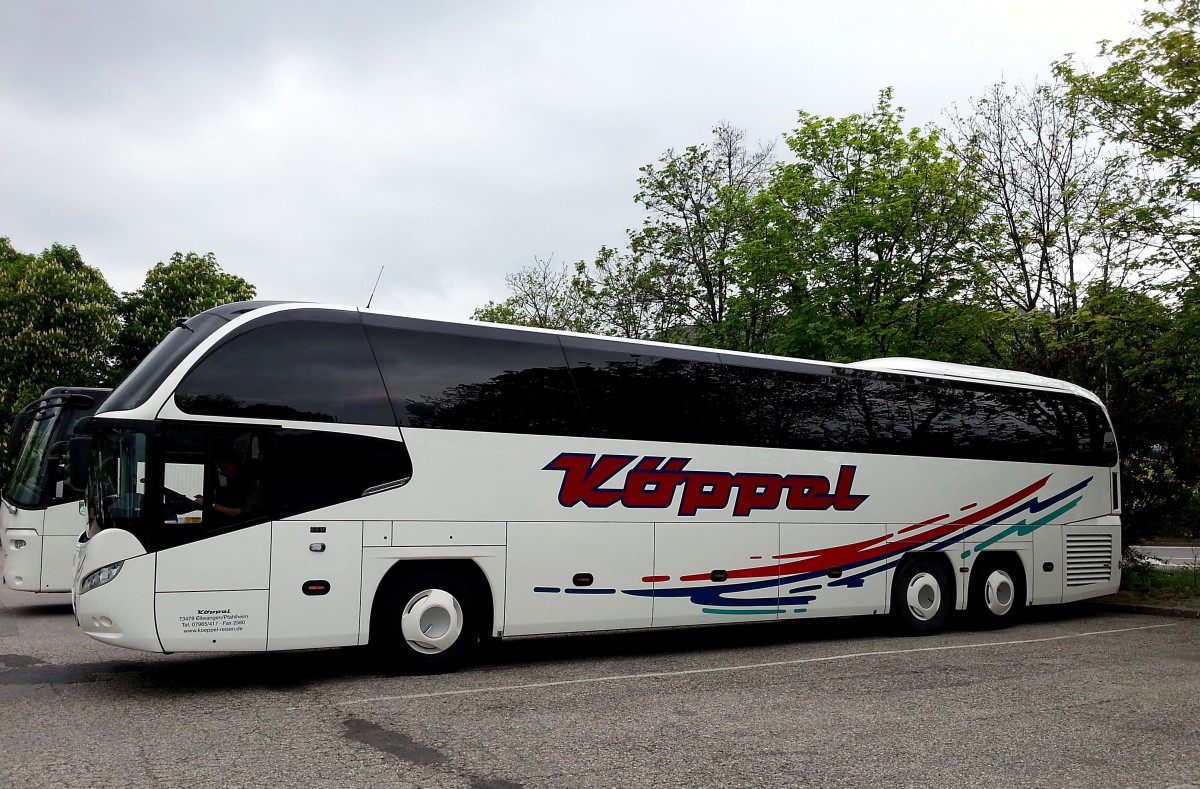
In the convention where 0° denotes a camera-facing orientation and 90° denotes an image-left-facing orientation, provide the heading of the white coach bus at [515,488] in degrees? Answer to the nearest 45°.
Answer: approximately 45°

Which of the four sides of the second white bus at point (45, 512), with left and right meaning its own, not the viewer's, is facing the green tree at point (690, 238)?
back

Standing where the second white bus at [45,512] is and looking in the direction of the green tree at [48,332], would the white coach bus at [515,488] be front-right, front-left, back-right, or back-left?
back-right

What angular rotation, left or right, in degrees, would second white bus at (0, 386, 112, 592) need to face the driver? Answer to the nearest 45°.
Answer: approximately 45° to its left

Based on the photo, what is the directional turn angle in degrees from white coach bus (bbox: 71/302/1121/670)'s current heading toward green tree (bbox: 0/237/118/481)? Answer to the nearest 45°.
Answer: approximately 90° to its right

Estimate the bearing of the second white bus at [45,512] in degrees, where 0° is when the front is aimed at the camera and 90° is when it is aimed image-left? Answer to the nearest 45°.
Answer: approximately 45°

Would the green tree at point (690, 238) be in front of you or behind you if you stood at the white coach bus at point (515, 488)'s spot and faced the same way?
behind

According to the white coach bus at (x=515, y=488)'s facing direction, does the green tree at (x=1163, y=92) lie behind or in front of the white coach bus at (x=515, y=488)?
behind

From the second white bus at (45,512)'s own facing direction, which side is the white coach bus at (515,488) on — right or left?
on its left

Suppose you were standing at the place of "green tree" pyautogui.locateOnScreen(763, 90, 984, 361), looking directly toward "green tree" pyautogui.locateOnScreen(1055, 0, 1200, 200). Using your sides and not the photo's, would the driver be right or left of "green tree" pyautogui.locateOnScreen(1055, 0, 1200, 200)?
right

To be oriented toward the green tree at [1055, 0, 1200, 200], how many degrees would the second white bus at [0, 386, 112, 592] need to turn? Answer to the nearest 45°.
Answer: approximately 135° to its left

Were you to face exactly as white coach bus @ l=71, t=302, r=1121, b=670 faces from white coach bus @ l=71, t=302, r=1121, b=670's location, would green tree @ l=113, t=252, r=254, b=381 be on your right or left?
on your right

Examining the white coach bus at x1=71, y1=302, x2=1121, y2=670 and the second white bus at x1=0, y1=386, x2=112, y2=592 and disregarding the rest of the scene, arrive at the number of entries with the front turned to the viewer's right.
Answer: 0
